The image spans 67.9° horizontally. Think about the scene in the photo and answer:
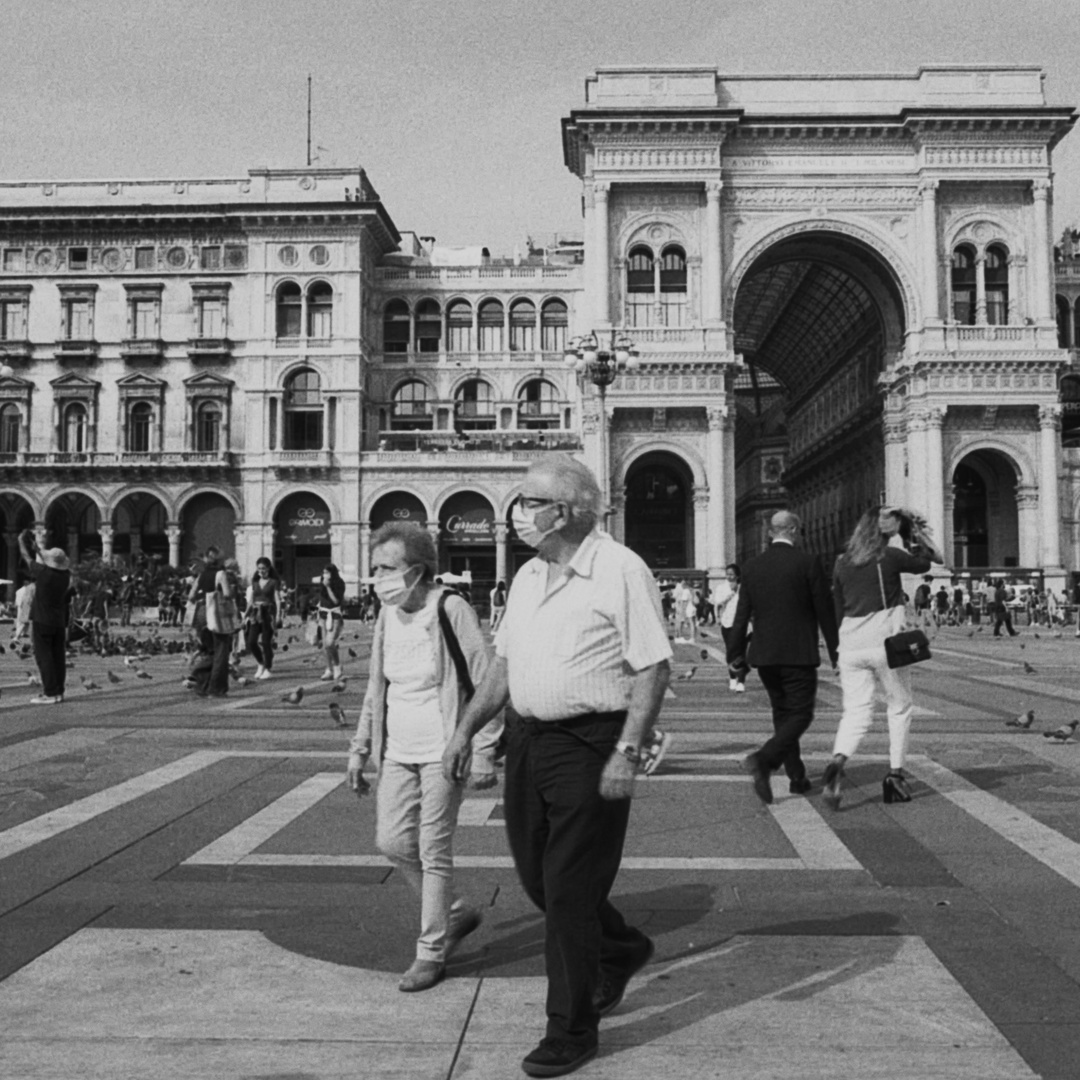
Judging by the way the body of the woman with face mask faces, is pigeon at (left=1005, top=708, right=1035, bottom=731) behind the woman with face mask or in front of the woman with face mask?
behind

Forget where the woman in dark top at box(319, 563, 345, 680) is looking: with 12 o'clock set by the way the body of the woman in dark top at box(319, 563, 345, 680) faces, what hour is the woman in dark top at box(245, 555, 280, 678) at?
the woman in dark top at box(245, 555, 280, 678) is roughly at 3 o'clock from the woman in dark top at box(319, 563, 345, 680).

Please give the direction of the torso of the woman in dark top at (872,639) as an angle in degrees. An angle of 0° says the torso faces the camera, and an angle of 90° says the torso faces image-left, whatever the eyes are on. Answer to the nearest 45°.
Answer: approximately 225°

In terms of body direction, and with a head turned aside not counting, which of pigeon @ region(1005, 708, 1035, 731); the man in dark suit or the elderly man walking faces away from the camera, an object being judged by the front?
the man in dark suit

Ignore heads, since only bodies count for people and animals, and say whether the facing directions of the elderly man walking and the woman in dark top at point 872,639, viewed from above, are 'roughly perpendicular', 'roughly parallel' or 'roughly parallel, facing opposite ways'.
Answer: roughly parallel, facing opposite ways

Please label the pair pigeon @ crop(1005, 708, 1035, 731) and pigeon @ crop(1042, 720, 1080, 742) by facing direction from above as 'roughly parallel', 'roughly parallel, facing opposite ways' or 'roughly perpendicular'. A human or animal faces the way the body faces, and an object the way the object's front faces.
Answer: roughly parallel

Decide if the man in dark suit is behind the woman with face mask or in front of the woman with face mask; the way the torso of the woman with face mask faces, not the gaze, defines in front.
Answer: behind

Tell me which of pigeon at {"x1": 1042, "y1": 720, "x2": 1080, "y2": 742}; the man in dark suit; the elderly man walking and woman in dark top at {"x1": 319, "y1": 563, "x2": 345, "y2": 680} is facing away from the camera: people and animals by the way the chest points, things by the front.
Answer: the man in dark suit

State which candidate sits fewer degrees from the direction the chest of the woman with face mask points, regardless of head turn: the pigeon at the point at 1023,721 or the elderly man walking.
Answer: the elderly man walking

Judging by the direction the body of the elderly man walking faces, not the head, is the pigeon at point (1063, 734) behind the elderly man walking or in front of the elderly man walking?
behind

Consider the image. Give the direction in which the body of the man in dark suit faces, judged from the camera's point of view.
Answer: away from the camera

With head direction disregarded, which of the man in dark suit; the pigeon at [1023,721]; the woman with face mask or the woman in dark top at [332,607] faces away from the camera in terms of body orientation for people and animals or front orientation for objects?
the man in dark suit

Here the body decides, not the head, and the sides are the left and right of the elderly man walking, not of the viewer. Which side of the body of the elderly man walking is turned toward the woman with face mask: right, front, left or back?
right

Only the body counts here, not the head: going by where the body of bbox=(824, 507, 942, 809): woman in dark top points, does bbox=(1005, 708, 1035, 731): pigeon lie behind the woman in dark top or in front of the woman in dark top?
in front

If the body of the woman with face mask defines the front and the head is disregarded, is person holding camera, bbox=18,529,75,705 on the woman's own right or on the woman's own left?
on the woman's own right

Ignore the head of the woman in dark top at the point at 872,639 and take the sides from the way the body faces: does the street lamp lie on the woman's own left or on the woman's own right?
on the woman's own left

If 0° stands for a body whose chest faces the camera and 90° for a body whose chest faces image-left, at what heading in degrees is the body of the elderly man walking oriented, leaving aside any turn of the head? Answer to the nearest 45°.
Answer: approximately 45°
